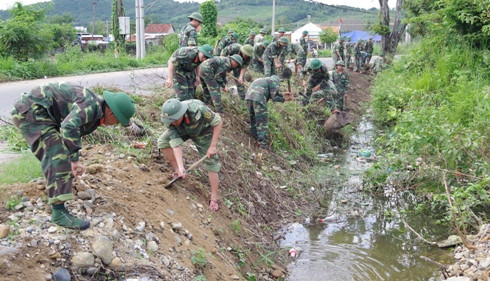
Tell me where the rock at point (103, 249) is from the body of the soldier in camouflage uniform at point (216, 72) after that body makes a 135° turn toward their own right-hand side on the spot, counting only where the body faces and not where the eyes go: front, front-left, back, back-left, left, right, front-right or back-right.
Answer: front-left

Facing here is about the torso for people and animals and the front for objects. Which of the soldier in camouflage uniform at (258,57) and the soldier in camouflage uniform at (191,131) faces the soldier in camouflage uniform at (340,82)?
the soldier in camouflage uniform at (258,57)

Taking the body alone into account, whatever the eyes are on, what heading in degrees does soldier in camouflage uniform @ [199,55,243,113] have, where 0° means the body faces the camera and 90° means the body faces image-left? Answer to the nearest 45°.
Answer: approximately 270°

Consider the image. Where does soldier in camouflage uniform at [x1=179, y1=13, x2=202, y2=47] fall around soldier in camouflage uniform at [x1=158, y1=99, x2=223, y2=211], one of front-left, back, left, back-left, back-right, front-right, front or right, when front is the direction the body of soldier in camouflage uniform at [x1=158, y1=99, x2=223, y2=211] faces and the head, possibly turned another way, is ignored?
back-right

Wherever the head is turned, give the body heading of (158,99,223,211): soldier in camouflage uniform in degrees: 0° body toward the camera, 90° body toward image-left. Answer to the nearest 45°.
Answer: approximately 45°

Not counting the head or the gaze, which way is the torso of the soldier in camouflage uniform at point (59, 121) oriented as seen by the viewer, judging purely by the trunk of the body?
to the viewer's right

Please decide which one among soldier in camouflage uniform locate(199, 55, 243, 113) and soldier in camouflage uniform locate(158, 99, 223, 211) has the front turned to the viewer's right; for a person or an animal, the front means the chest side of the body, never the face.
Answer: soldier in camouflage uniform locate(199, 55, 243, 113)

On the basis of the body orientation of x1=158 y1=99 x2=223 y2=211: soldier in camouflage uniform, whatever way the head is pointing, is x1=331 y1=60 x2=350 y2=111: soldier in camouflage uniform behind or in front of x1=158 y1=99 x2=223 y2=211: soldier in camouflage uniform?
behind
